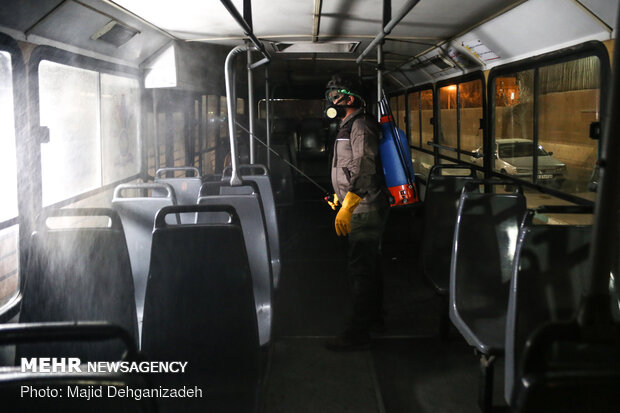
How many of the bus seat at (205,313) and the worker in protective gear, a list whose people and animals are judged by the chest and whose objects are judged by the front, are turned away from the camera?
1

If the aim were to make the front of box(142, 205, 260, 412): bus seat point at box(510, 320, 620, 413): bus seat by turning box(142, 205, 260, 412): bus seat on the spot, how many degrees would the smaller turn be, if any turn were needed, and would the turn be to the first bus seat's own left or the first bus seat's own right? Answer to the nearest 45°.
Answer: approximately 135° to the first bus seat's own right

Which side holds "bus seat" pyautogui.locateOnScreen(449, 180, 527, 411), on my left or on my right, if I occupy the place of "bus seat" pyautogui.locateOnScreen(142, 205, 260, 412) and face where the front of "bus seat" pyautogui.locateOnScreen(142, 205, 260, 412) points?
on my right

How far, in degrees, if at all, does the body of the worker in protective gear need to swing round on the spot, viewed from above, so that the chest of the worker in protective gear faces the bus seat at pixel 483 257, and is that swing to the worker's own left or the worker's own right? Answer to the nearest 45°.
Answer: approximately 135° to the worker's own left

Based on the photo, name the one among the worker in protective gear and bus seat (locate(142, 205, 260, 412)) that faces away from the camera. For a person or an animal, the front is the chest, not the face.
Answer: the bus seat

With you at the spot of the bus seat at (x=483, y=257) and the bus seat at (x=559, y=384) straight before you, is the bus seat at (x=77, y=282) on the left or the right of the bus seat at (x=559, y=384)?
right

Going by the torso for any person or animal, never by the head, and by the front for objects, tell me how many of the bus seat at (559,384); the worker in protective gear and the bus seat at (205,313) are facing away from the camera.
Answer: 2

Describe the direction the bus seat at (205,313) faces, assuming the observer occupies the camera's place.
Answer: facing away from the viewer

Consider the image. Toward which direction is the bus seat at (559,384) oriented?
away from the camera

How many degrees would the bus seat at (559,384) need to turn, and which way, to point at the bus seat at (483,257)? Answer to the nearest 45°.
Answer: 0° — it already faces it

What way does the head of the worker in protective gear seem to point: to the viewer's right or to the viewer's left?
to the viewer's left
